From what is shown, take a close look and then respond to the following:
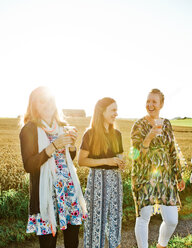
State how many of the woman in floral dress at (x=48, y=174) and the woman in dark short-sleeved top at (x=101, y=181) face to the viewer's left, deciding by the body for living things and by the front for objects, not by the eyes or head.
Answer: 0

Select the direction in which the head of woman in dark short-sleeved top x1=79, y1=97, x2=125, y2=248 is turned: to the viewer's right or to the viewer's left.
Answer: to the viewer's right

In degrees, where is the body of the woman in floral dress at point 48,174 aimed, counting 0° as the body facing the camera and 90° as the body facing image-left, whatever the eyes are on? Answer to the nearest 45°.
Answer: approximately 315°

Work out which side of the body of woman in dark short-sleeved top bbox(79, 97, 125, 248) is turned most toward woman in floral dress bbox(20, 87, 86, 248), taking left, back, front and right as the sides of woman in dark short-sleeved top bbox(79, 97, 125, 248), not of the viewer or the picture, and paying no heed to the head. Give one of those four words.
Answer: right

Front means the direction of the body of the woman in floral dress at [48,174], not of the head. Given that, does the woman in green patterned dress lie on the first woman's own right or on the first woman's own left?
on the first woman's own left

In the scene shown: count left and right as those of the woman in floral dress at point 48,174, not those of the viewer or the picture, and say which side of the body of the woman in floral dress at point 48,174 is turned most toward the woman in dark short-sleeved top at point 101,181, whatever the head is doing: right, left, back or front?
left
